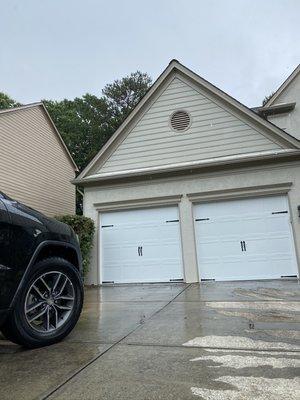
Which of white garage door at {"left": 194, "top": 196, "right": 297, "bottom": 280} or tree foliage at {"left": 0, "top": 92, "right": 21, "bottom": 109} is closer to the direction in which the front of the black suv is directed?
the white garage door

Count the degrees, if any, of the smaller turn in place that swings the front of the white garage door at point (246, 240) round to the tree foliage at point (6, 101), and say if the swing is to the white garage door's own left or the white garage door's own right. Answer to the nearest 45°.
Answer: approximately 135° to the white garage door's own right

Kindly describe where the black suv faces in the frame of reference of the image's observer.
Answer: facing away from the viewer and to the right of the viewer

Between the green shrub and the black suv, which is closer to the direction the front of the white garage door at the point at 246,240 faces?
the black suv

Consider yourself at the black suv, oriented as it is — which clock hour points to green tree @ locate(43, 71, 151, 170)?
The green tree is roughly at 11 o'clock from the black suv.

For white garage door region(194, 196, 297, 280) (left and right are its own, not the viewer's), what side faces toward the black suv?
front

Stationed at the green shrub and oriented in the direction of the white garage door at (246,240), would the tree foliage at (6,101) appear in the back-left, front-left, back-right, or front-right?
back-left

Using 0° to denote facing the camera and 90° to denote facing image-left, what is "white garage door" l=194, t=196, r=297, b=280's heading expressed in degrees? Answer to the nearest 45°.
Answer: approximately 0°

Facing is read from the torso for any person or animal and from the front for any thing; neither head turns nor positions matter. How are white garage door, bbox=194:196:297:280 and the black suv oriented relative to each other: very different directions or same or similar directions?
very different directions

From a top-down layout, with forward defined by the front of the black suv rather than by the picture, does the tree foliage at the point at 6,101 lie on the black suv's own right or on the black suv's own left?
on the black suv's own left

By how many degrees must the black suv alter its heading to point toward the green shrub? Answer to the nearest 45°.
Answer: approximately 45° to its left

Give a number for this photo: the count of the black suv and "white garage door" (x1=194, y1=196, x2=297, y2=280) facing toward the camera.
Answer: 1
